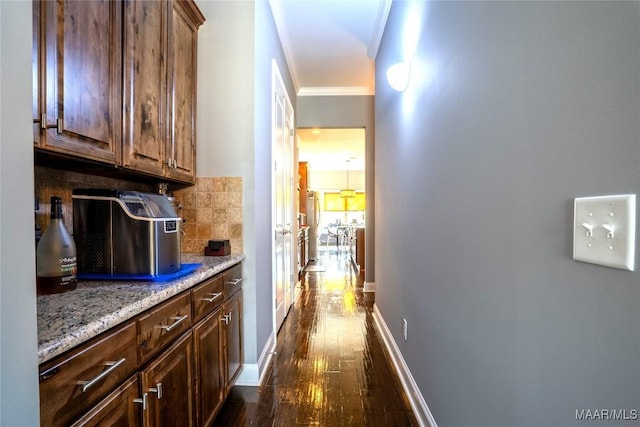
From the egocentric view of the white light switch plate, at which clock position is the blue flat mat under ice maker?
The blue flat mat under ice maker is roughly at 1 o'clock from the white light switch plate.

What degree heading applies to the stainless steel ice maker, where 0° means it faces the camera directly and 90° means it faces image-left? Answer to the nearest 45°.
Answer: approximately 315°

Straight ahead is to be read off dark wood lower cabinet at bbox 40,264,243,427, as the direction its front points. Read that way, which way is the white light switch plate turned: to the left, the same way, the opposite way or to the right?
the opposite way

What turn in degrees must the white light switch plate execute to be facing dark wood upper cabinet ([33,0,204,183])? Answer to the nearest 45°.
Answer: approximately 45° to its right

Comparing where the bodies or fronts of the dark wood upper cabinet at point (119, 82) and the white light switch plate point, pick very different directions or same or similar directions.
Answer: very different directions

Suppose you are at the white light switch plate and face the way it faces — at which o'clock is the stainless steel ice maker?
The stainless steel ice maker is roughly at 1 o'clock from the white light switch plate.

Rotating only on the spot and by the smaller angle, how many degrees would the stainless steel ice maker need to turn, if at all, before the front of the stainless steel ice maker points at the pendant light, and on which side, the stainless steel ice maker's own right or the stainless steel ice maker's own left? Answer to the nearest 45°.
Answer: approximately 90° to the stainless steel ice maker's own left

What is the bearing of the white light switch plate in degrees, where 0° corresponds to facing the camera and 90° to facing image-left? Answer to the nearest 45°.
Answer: approximately 45°

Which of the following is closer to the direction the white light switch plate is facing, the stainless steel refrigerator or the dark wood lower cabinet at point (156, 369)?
the dark wood lower cabinet
